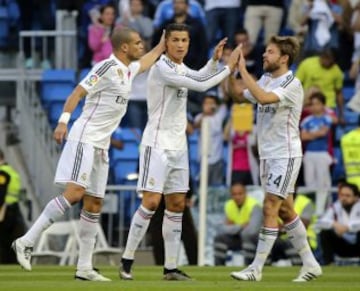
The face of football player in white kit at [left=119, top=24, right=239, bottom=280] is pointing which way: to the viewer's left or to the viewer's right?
to the viewer's right

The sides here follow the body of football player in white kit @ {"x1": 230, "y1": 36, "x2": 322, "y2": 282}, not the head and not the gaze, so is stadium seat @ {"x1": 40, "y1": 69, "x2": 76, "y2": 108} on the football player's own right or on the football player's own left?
on the football player's own right

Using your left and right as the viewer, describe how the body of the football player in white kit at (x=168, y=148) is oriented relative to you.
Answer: facing the viewer and to the right of the viewer

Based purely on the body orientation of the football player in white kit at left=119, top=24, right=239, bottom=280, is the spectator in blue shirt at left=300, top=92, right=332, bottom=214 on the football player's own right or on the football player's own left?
on the football player's own left

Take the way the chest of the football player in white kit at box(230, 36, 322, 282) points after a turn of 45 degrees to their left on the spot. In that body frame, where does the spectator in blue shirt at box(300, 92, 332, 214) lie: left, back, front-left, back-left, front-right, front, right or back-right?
back-right

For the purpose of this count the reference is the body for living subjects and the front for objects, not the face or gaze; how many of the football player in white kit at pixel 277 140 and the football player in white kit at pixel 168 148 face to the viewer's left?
1

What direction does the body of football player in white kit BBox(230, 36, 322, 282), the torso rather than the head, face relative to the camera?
to the viewer's left

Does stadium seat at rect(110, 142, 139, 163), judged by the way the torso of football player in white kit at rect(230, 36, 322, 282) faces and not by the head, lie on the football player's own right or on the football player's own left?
on the football player's own right

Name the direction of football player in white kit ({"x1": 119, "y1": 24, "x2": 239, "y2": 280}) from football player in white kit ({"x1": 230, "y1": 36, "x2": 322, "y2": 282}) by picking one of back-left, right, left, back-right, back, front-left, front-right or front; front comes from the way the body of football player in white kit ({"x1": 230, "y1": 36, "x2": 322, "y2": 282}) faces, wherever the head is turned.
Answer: front

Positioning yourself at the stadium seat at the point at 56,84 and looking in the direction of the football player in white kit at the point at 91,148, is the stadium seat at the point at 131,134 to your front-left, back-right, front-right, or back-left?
front-left

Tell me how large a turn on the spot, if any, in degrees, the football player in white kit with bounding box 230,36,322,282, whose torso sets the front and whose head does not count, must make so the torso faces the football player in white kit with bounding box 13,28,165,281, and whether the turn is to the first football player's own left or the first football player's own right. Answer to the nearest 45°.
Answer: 0° — they already face them

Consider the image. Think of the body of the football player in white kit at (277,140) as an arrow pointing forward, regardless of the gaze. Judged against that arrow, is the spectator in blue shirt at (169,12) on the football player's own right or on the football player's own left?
on the football player's own right
